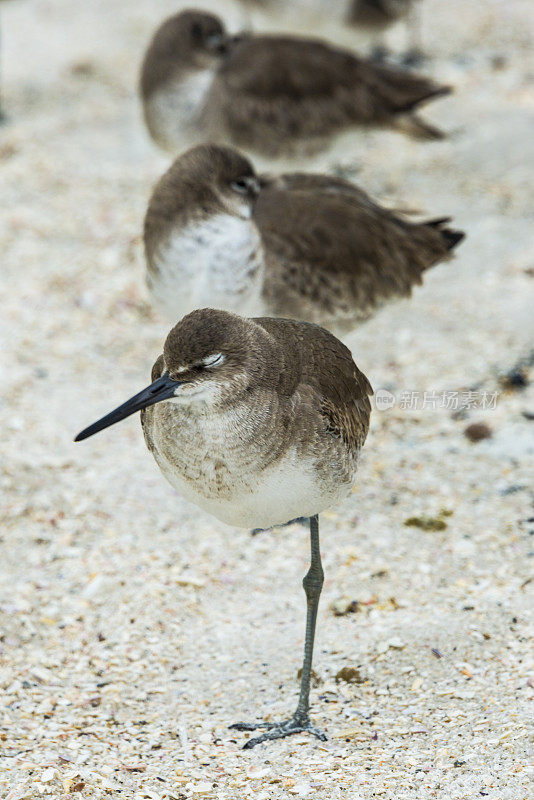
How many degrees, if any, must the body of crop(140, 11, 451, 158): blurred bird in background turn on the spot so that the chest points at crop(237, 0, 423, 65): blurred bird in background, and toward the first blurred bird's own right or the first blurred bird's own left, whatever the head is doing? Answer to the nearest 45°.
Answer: approximately 90° to the first blurred bird's own right

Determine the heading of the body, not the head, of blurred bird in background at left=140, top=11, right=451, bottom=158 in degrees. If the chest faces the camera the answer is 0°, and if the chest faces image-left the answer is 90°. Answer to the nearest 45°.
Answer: approximately 90°

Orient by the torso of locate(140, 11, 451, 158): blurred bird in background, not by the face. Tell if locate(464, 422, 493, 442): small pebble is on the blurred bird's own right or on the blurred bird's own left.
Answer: on the blurred bird's own left

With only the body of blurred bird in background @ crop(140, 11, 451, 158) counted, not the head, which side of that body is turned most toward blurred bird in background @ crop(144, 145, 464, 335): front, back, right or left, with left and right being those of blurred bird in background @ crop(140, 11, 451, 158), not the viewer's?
left

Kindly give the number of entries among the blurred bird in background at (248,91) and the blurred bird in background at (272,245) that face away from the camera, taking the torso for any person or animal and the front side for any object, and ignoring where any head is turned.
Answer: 0

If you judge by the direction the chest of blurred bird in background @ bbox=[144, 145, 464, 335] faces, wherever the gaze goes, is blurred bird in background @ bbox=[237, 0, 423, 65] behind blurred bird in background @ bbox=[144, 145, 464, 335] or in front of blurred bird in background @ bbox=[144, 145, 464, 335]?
behind

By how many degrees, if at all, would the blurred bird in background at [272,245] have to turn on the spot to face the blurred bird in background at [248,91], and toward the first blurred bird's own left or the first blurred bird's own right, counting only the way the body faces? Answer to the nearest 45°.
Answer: approximately 135° to the first blurred bird's own right
